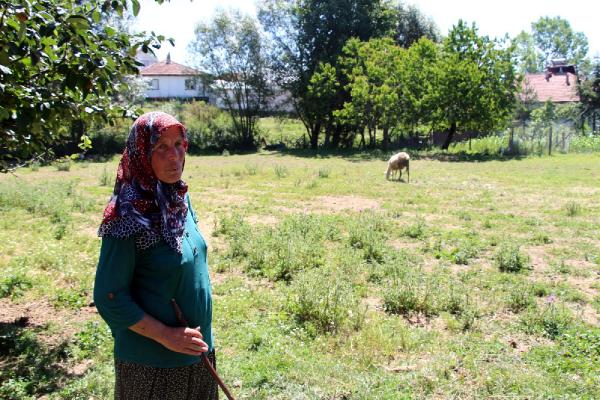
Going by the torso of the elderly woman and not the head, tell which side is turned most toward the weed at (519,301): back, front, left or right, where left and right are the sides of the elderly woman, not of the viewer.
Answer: left

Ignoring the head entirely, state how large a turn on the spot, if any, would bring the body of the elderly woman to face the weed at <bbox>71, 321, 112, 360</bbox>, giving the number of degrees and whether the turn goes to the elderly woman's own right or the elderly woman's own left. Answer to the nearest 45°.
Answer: approximately 135° to the elderly woman's own left

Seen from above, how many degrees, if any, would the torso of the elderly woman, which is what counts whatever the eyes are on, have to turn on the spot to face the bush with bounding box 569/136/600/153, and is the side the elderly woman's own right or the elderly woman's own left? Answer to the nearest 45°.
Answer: approximately 90° to the elderly woman's own left

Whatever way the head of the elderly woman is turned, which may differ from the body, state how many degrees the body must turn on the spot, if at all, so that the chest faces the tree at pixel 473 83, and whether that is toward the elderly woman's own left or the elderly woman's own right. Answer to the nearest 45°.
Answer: approximately 90° to the elderly woman's own left

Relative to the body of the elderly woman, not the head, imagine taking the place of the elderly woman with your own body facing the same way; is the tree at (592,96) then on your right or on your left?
on your left

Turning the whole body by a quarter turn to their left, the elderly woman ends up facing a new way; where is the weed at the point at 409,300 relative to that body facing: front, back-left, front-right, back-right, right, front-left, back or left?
front

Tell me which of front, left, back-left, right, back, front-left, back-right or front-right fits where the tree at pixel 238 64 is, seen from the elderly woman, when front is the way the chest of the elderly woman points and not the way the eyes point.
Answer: back-left

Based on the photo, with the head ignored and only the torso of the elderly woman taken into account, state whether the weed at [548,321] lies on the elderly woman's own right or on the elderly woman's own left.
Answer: on the elderly woman's own left

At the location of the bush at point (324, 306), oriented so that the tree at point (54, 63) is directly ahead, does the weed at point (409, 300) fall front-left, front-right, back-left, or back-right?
back-left

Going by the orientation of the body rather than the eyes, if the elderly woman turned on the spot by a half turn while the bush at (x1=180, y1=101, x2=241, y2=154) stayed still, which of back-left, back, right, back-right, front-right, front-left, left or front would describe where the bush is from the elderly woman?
front-right

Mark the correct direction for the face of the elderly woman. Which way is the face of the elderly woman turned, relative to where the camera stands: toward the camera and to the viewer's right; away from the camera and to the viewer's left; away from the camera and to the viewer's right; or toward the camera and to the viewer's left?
toward the camera and to the viewer's right

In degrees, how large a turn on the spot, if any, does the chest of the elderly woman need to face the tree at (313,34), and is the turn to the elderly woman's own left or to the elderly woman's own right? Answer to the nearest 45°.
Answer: approximately 135° to the elderly woman's own left

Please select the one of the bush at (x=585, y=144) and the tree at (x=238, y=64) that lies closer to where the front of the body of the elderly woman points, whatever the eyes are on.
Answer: the bush

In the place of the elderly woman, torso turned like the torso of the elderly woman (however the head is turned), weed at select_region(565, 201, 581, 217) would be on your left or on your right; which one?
on your left

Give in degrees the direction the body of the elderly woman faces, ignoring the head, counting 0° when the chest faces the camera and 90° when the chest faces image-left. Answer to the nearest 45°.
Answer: approximately 315°
